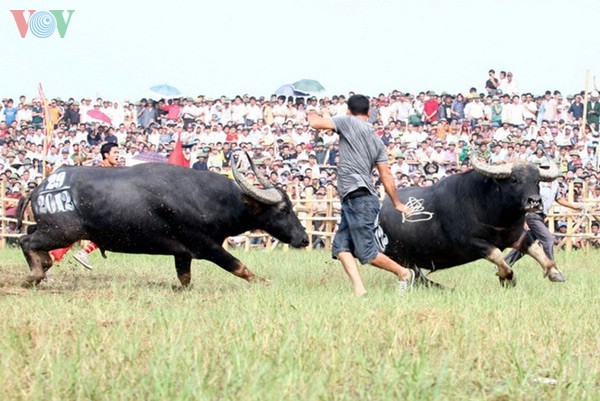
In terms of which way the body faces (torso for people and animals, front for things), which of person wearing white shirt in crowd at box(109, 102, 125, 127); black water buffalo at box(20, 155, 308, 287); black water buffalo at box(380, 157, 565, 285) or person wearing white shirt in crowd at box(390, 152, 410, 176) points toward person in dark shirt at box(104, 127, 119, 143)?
person wearing white shirt in crowd at box(109, 102, 125, 127)

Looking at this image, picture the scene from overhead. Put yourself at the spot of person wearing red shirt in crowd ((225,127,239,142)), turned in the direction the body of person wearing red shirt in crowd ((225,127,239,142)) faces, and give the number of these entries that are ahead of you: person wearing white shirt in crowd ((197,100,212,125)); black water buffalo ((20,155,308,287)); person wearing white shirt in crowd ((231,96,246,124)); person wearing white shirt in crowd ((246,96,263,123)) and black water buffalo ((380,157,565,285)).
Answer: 2

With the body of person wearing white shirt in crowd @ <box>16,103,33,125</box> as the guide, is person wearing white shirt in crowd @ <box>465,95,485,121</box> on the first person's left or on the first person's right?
on the first person's left

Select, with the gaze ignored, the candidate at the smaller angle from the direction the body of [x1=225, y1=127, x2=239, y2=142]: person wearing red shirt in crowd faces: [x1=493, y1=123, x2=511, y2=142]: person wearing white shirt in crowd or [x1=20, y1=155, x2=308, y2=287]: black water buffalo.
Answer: the black water buffalo

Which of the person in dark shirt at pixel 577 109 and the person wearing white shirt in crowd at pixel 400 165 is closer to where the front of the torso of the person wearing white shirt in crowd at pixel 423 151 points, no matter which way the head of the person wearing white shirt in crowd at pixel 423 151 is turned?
the person wearing white shirt in crowd

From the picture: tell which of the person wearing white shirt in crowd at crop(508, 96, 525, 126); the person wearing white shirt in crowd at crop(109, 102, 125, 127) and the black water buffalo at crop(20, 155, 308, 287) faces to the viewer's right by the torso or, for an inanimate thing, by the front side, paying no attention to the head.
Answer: the black water buffalo

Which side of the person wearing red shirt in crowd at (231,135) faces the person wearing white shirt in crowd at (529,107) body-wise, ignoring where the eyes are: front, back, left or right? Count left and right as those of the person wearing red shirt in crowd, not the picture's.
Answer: left

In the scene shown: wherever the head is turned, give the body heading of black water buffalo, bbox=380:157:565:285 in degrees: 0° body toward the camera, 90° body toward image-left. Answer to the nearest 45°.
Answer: approximately 315°
